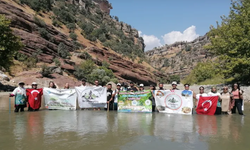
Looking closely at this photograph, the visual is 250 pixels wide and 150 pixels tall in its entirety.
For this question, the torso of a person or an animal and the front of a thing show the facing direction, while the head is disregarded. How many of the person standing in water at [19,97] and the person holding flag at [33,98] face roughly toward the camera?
2

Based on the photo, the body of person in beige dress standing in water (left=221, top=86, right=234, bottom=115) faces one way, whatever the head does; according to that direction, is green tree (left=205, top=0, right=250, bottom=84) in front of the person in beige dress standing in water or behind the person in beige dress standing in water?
behind

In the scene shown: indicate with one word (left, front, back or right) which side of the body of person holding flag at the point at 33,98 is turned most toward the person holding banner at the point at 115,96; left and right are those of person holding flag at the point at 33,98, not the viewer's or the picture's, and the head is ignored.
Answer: left

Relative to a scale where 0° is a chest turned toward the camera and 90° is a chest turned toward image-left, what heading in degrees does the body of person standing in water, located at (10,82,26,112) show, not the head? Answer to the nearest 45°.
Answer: approximately 0°

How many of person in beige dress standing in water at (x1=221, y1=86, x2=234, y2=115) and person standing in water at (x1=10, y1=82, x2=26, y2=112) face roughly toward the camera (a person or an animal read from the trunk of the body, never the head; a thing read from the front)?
2

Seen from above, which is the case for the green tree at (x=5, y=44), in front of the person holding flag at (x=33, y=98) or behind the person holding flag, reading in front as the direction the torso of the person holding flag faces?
behind

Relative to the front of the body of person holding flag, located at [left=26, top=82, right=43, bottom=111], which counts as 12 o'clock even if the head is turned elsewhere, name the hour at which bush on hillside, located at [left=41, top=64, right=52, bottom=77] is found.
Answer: The bush on hillside is roughly at 6 o'clock from the person holding flag.

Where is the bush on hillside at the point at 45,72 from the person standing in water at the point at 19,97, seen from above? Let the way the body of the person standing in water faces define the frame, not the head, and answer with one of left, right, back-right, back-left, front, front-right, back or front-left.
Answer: back
